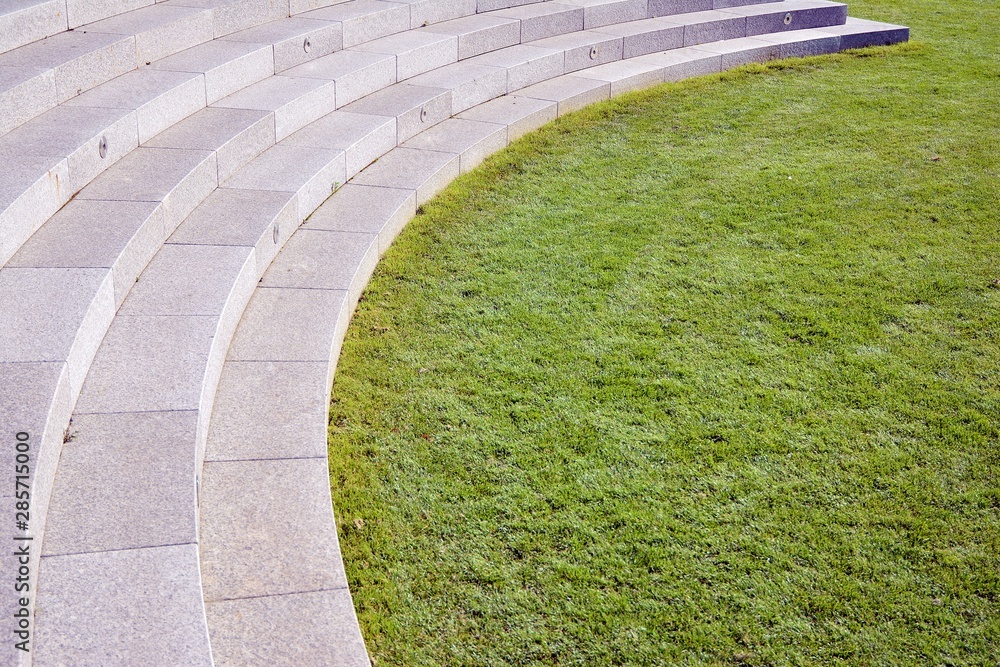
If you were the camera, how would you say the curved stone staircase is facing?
facing the viewer and to the right of the viewer
